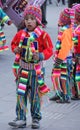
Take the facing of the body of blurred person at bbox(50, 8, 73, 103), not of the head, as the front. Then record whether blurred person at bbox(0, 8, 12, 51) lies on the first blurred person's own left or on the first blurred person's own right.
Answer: on the first blurred person's own right

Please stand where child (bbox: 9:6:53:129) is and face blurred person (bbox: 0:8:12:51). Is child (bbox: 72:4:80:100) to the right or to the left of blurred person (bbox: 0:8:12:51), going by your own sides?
right
